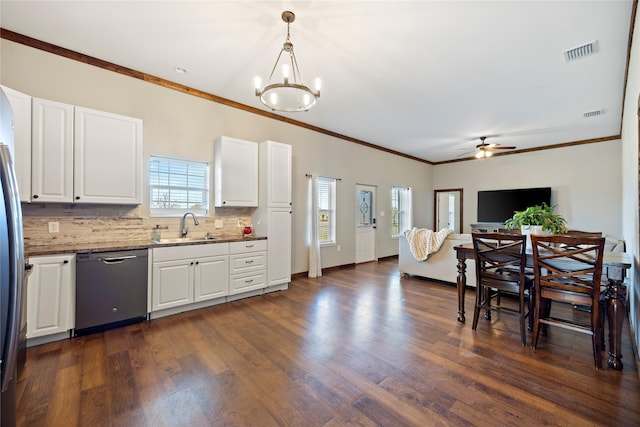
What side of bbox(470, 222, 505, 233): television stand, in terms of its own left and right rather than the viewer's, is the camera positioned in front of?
front

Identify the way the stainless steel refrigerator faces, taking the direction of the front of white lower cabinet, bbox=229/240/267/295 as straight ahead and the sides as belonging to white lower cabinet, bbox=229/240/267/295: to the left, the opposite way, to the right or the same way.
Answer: to the left

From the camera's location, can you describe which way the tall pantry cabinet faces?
facing the viewer and to the right of the viewer

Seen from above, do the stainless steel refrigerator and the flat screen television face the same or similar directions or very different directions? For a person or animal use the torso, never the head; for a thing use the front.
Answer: very different directions

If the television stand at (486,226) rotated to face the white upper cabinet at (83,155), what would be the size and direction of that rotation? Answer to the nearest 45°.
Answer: approximately 45° to its right

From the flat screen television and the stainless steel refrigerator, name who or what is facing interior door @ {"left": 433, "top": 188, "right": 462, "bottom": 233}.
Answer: the stainless steel refrigerator

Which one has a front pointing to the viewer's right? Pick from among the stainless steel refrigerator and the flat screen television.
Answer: the stainless steel refrigerator

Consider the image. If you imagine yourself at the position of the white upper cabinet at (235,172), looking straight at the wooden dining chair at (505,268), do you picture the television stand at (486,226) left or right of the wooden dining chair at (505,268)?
left

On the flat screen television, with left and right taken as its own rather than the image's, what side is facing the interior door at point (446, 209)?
right

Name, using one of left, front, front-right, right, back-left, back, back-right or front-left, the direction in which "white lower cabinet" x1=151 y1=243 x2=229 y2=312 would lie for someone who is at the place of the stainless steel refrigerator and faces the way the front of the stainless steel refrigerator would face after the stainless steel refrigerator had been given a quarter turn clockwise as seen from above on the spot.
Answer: back-left

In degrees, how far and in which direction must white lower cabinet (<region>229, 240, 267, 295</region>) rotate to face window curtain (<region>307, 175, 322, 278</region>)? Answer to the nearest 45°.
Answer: approximately 90° to its left

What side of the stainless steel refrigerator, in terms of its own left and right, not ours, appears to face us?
right

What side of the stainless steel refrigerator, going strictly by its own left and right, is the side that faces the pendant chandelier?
front

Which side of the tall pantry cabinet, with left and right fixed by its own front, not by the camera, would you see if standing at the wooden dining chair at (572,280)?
front
